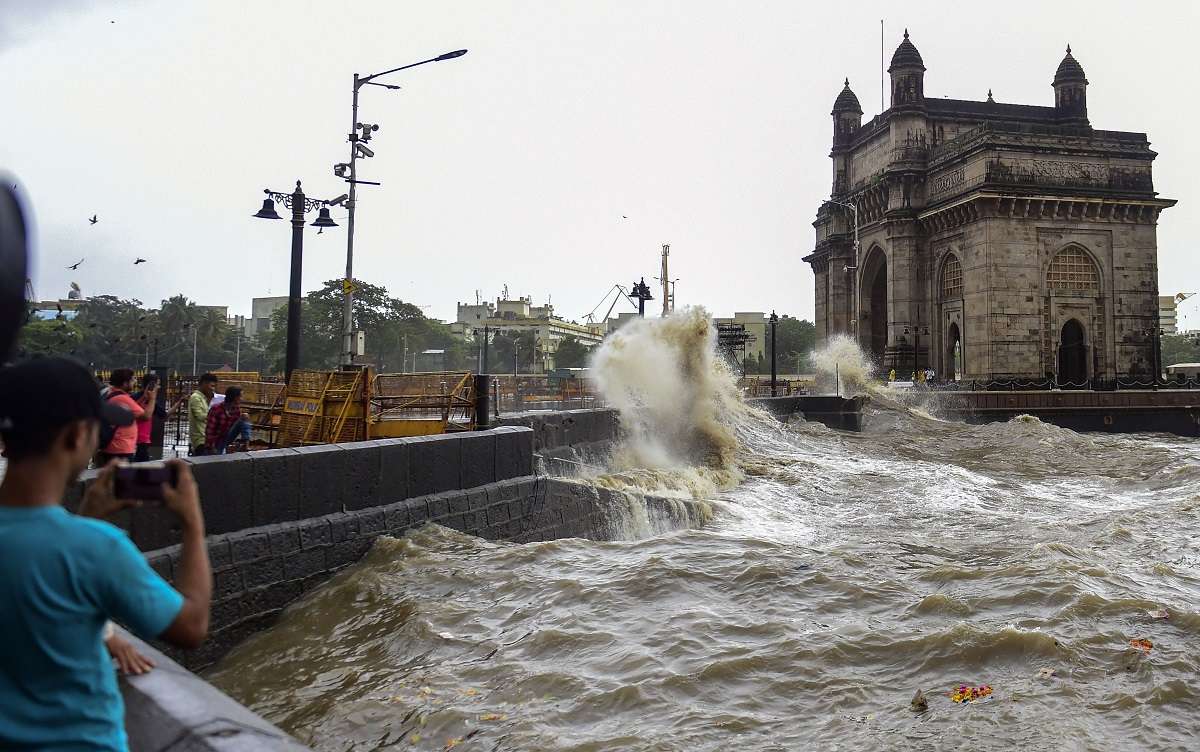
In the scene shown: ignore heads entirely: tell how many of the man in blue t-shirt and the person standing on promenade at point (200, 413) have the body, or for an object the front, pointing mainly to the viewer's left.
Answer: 0

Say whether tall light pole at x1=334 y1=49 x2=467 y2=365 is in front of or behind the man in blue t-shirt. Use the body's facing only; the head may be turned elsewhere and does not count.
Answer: in front

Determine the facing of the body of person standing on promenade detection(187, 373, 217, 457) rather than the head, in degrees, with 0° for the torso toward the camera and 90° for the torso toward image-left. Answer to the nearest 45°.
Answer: approximately 270°

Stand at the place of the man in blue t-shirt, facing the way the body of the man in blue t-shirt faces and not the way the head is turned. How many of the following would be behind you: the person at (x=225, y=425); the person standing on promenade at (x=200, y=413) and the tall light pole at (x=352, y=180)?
0

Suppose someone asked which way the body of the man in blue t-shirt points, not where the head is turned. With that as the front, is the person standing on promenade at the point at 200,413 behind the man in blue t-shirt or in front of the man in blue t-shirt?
in front

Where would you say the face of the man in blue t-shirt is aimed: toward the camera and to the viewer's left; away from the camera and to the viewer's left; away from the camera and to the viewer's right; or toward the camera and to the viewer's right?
away from the camera and to the viewer's right

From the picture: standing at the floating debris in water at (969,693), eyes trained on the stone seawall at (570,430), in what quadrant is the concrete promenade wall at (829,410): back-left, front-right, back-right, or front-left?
front-right

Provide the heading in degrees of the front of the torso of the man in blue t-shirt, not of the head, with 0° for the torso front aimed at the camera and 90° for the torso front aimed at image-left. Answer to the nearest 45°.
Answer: approximately 225°

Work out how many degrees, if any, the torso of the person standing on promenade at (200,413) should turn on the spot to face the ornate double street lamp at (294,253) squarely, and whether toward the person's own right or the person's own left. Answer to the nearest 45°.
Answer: approximately 90° to the person's own left
